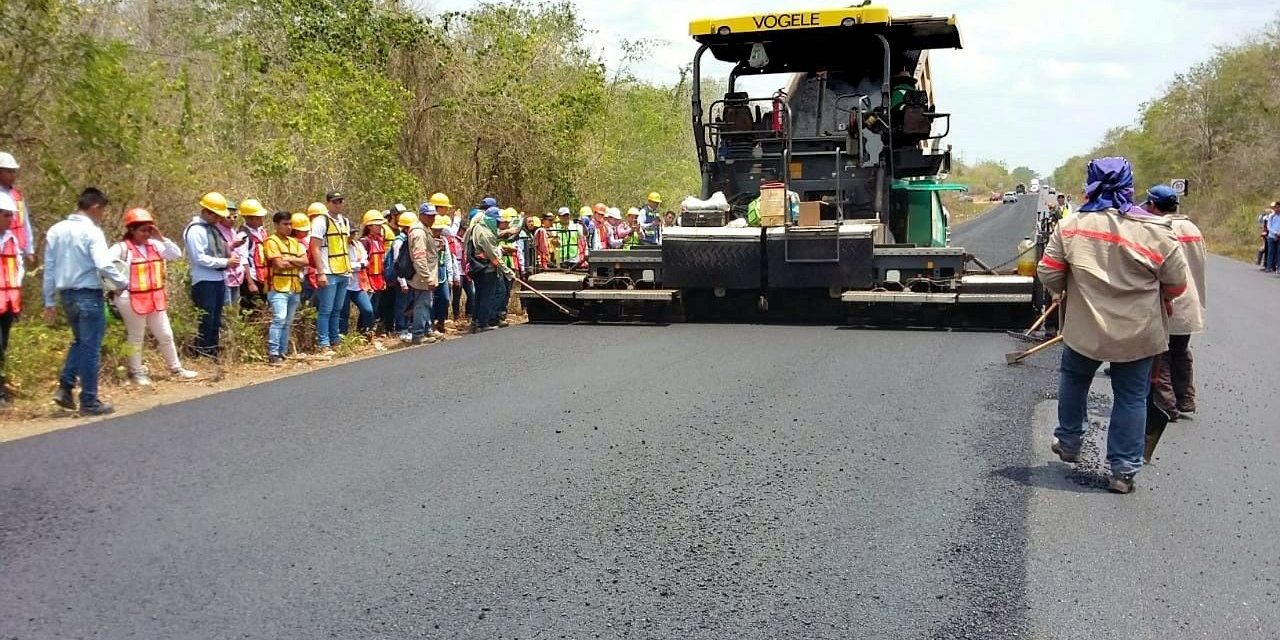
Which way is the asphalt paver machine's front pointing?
away from the camera

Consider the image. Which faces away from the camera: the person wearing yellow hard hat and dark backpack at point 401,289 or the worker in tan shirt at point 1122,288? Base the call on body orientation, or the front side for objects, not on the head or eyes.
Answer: the worker in tan shirt

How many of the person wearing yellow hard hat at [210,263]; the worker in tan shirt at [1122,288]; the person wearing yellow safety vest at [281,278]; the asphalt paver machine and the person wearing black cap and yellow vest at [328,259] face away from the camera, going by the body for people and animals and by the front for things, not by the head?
2

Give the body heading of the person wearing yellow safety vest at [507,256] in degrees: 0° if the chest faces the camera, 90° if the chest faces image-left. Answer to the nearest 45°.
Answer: approximately 315°

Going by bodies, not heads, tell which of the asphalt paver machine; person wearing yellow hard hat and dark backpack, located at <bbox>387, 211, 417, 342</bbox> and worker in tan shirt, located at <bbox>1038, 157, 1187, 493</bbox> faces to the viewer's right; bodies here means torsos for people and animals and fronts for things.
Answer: the person wearing yellow hard hat and dark backpack

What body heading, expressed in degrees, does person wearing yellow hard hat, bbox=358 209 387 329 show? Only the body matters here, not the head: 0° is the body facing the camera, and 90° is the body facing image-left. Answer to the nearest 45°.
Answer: approximately 315°

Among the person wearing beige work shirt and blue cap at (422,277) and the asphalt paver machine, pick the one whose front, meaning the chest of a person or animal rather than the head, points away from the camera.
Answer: the asphalt paver machine

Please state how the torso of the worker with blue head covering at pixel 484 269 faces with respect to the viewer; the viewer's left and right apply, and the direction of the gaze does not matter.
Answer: facing to the right of the viewer

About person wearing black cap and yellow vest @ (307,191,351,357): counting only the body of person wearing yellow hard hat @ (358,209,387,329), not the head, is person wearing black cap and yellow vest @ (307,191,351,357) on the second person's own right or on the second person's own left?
on the second person's own right

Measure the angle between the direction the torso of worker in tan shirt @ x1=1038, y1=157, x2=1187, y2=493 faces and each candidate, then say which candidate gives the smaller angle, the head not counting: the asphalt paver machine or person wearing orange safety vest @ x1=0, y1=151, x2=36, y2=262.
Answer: the asphalt paver machine

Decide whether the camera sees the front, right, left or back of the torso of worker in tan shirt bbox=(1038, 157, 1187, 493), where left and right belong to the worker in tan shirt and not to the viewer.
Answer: back

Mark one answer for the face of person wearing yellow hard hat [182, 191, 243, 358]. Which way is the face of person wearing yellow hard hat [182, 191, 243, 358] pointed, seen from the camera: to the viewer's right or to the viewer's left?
to the viewer's right
